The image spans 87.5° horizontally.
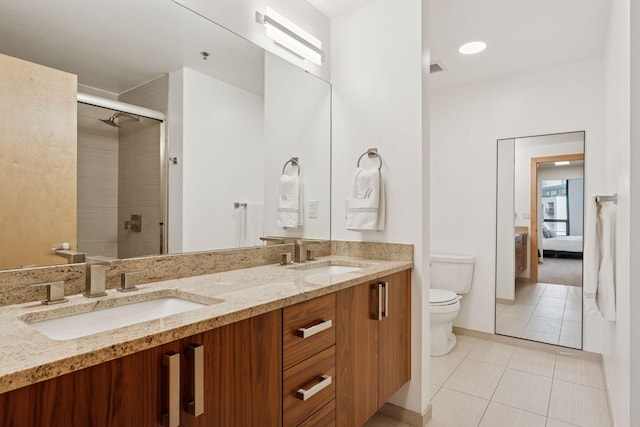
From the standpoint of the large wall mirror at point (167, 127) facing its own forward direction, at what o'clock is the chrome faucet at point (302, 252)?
The chrome faucet is roughly at 10 o'clock from the large wall mirror.

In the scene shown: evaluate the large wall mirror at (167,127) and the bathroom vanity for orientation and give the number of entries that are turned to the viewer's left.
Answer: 0

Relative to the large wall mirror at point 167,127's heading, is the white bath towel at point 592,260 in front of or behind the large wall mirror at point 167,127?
in front

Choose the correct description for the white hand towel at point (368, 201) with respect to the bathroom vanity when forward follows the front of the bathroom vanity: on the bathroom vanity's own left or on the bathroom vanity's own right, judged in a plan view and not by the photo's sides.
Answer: on the bathroom vanity's own left

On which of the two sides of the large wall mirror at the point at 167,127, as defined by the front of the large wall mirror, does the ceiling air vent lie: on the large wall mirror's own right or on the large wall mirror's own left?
on the large wall mirror's own left

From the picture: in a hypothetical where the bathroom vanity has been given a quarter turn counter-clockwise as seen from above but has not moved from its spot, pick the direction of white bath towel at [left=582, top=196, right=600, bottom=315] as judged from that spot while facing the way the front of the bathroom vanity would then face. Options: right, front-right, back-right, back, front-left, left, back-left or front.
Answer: front-right

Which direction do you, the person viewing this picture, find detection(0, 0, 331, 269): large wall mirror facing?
facing the viewer and to the right of the viewer

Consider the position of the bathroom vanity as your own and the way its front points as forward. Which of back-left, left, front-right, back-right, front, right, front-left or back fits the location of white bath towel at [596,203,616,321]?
front-left

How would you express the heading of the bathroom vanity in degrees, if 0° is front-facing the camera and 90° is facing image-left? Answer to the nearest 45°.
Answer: approximately 315°
